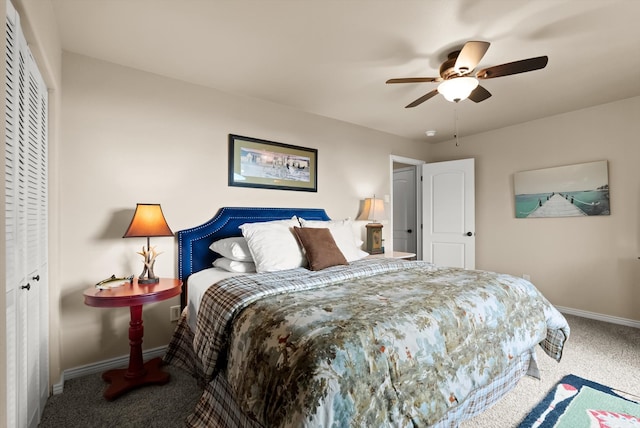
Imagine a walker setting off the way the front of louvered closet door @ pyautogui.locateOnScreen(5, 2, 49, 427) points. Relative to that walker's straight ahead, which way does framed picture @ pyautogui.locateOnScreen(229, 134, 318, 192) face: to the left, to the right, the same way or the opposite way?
to the right

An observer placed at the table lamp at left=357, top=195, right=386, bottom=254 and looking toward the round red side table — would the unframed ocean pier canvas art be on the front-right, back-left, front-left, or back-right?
back-left

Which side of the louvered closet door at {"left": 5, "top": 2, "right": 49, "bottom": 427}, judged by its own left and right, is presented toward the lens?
right

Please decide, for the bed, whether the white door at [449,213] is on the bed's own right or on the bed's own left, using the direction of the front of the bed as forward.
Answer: on the bed's own left

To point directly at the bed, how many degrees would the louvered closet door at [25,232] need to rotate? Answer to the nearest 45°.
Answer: approximately 45° to its right

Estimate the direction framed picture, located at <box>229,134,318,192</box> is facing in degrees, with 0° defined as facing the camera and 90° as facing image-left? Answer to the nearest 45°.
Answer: approximately 315°

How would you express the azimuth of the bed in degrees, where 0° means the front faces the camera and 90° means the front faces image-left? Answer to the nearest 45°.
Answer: approximately 315°
